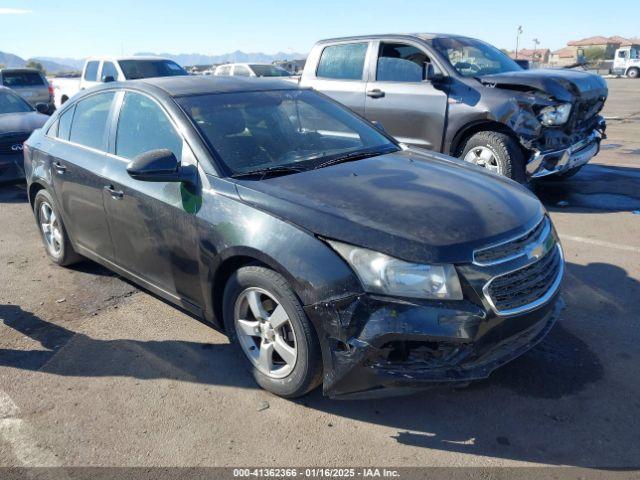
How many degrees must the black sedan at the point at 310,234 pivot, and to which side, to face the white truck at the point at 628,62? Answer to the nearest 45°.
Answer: approximately 90° to its left

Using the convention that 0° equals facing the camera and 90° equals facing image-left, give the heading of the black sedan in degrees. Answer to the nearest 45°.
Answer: approximately 315°

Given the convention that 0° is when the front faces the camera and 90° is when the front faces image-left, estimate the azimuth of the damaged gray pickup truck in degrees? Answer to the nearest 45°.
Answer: approximately 315°

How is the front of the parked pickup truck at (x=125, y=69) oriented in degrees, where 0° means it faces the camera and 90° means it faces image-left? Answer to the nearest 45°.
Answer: approximately 315°

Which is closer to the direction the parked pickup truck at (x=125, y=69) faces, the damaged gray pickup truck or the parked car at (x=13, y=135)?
the damaged gray pickup truck

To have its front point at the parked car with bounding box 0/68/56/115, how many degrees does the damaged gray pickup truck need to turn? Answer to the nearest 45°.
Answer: approximately 180°

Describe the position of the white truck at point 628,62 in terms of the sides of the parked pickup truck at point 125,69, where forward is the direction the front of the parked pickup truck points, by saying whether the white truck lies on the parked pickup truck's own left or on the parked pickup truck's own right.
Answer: on the parked pickup truck's own left

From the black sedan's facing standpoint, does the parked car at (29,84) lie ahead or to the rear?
to the rear
